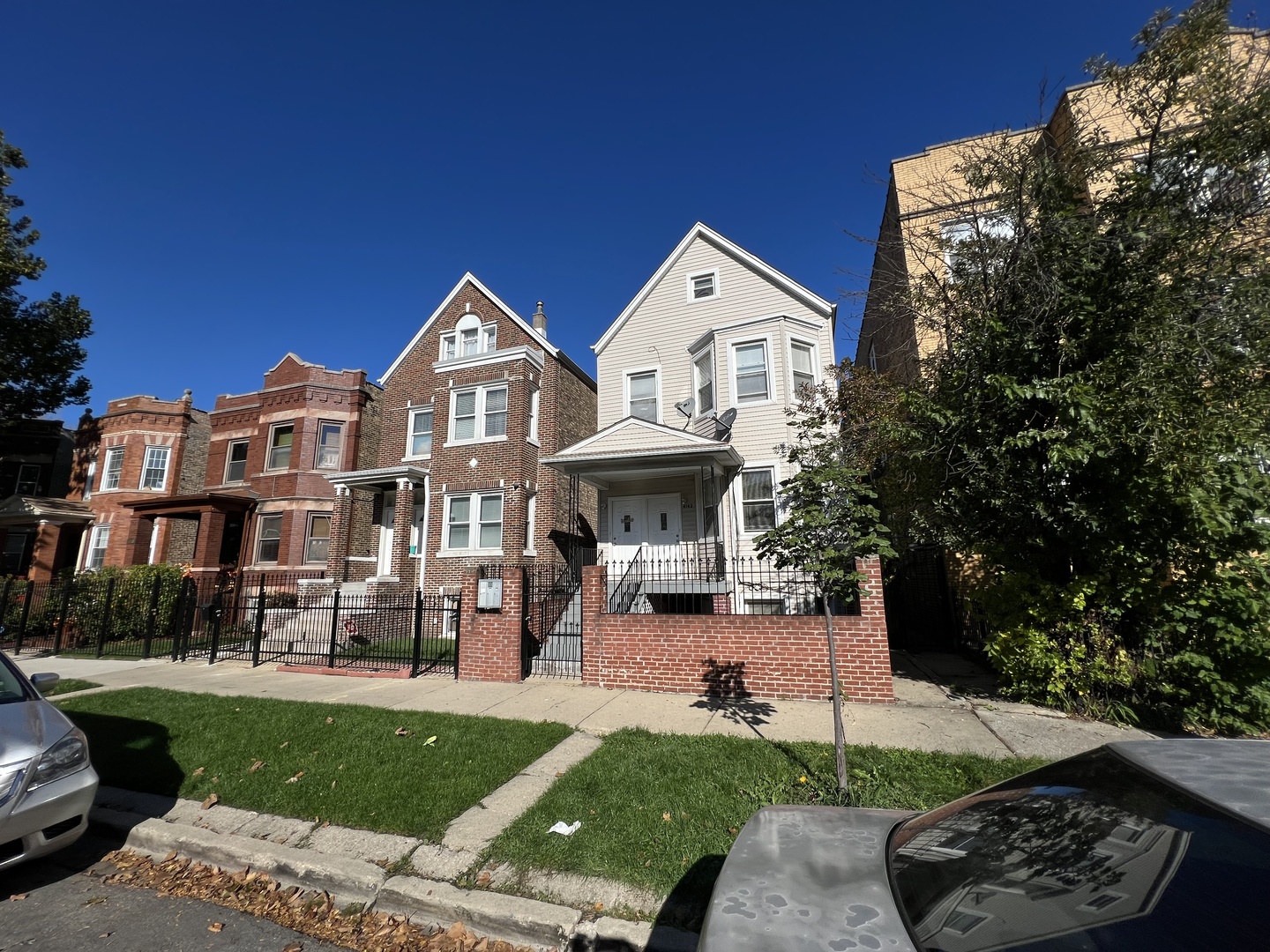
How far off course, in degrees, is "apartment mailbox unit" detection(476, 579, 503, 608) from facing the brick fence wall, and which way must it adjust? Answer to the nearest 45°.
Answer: approximately 45° to its left

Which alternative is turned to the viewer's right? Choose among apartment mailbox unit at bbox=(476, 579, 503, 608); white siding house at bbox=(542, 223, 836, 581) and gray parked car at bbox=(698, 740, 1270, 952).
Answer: the gray parked car

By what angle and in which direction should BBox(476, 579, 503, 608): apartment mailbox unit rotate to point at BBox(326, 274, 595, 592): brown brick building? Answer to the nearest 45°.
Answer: approximately 180°

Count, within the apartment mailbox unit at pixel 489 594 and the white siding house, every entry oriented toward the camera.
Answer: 2

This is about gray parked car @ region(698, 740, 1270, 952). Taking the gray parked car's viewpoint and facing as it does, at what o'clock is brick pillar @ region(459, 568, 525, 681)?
The brick pillar is roughly at 7 o'clock from the gray parked car.

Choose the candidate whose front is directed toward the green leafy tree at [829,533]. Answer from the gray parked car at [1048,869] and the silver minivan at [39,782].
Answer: the silver minivan

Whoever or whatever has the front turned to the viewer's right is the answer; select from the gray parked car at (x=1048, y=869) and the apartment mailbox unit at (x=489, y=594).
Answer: the gray parked car

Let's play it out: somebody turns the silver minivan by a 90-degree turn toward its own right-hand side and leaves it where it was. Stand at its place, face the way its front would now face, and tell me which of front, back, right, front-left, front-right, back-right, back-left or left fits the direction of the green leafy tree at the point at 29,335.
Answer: back-right

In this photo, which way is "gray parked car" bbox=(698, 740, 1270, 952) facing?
to the viewer's right

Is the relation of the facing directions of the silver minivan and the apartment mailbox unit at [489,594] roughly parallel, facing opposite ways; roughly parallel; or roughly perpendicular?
roughly perpendicular

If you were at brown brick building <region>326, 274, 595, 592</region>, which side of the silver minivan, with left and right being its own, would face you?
left

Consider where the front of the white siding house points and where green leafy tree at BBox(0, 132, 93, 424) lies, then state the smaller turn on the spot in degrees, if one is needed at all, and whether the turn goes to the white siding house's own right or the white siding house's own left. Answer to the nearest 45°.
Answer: approximately 90° to the white siding house's own right

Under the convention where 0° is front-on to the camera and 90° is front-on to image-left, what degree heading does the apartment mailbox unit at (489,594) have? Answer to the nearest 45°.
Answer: approximately 0°
